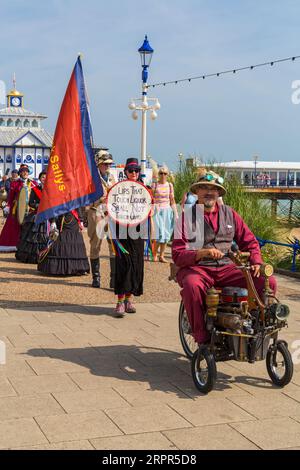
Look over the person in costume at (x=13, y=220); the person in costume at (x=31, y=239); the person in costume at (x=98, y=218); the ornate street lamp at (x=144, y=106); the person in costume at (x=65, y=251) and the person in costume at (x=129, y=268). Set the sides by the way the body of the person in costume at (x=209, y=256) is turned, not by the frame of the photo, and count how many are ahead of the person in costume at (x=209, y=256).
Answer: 0

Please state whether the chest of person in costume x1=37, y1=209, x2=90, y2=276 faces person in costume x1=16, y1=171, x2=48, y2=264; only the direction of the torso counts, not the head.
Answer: no

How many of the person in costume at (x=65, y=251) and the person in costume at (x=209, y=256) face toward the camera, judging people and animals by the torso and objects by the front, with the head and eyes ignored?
2

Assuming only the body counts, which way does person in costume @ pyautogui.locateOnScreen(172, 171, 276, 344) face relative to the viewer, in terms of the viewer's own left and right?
facing the viewer

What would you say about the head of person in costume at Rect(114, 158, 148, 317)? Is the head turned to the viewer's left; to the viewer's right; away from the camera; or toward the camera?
toward the camera

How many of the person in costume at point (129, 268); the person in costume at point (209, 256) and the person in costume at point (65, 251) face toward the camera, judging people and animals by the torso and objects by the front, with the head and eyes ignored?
3

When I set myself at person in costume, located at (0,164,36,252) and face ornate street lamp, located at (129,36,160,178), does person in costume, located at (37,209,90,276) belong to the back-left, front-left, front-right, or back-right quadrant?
back-right

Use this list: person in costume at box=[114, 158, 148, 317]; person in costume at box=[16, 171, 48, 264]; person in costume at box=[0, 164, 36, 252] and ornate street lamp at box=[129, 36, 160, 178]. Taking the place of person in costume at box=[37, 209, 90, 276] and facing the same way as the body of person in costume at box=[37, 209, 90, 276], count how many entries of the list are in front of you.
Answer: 1

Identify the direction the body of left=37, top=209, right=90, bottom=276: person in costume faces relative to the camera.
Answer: toward the camera

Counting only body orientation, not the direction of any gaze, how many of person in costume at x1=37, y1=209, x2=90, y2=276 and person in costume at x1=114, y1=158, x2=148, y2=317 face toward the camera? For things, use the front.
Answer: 2

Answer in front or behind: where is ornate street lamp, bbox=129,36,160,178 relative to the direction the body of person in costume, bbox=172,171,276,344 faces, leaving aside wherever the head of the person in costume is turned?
behind

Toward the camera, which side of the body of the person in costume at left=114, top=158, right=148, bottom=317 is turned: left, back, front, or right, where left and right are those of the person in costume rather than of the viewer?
front

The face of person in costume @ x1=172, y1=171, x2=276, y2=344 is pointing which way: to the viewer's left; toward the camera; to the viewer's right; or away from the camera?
toward the camera

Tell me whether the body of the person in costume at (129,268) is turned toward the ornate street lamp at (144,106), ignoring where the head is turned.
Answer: no

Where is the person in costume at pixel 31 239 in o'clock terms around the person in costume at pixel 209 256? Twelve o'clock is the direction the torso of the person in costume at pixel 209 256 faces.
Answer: the person in costume at pixel 31 239 is roughly at 5 o'clock from the person in costume at pixel 209 256.

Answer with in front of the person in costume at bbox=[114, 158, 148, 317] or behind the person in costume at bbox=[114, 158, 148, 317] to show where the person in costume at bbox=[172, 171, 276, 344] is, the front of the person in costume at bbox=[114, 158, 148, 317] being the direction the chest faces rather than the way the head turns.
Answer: in front

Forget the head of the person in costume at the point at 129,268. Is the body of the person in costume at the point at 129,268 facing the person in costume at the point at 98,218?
no
